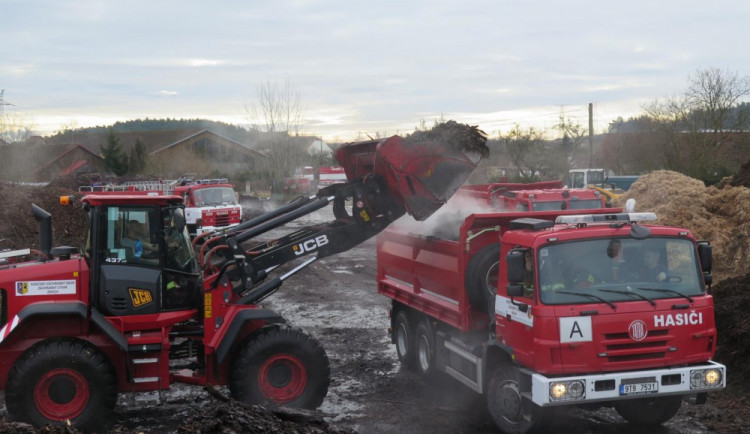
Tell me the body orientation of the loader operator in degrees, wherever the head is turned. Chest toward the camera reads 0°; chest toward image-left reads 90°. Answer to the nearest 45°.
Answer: approximately 270°

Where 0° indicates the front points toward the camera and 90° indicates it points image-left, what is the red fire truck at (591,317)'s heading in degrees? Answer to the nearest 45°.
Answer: approximately 315°

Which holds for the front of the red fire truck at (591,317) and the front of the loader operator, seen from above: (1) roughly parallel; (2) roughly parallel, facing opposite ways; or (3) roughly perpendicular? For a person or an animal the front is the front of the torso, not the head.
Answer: roughly perpendicular

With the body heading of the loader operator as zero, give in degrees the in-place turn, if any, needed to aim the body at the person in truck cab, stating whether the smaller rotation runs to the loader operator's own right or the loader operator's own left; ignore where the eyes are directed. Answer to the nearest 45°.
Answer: approximately 45° to the loader operator's own right

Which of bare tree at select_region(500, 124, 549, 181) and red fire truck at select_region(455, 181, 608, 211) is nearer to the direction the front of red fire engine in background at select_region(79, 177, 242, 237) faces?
the red fire truck

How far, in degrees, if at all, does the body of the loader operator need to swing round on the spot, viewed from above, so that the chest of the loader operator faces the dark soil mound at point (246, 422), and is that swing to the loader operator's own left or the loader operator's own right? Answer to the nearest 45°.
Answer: approximately 90° to the loader operator's own right

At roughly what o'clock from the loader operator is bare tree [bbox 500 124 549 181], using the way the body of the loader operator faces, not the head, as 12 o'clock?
The bare tree is roughly at 10 o'clock from the loader operator.

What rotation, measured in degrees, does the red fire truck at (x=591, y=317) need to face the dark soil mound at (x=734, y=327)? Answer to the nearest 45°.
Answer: approximately 90° to its left
